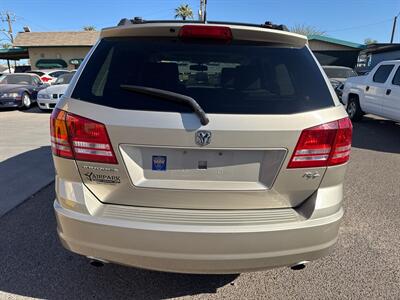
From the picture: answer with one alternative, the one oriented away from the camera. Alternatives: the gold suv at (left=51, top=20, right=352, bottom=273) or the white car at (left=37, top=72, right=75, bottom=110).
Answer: the gold suv

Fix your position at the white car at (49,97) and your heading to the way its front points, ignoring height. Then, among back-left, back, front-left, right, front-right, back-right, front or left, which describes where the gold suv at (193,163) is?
front-left

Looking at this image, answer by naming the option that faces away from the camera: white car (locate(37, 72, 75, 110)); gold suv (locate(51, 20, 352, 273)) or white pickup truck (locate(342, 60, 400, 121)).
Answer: the gold suv

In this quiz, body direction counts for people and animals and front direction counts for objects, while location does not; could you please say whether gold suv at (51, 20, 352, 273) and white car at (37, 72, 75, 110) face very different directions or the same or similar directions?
very different directions

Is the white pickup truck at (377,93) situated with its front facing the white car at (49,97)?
no

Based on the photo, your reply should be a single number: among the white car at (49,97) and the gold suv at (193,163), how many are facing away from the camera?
1

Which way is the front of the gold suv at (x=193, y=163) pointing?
away from the camera

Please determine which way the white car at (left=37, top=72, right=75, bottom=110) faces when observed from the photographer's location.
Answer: facing the viewer and to the left of the viewer

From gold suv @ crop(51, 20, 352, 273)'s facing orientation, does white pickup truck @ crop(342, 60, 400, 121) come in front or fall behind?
in front

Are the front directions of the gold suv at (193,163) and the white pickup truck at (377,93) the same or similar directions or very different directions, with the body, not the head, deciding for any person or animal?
very different directions

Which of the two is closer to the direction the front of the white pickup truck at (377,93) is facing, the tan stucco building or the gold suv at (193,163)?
the gold suv

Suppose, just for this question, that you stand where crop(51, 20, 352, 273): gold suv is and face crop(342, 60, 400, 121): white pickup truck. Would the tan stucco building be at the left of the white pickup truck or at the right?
left

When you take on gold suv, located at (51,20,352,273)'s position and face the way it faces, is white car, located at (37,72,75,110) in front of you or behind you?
in front

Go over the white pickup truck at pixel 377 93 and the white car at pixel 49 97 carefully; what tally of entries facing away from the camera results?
0

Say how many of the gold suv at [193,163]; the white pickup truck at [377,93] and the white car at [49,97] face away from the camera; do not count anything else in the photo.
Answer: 1

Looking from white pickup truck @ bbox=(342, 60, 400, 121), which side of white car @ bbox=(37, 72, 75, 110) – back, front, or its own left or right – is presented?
left
